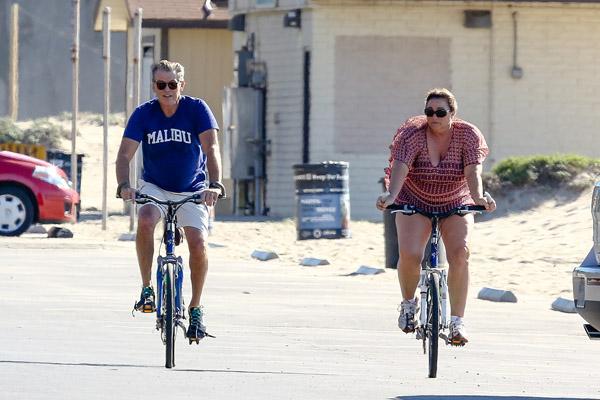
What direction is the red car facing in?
to the viewer's right

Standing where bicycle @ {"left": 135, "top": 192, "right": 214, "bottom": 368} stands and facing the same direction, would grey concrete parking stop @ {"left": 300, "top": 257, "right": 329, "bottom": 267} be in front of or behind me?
behind

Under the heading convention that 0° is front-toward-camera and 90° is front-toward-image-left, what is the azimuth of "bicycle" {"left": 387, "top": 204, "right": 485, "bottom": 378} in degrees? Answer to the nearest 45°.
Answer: approximately 0°

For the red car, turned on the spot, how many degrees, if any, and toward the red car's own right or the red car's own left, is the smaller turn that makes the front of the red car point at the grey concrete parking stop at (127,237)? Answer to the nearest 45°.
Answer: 0° — it already faces it

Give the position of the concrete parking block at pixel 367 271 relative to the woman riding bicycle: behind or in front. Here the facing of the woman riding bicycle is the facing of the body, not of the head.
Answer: behind

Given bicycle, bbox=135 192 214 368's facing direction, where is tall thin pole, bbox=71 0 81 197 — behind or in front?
behind

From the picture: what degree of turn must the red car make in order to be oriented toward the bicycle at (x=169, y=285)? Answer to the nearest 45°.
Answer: approximately 90° to its right

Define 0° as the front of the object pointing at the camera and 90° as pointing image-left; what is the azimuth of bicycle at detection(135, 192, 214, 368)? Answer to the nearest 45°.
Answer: approximately 0°
